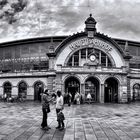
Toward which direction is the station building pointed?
toward the camera
